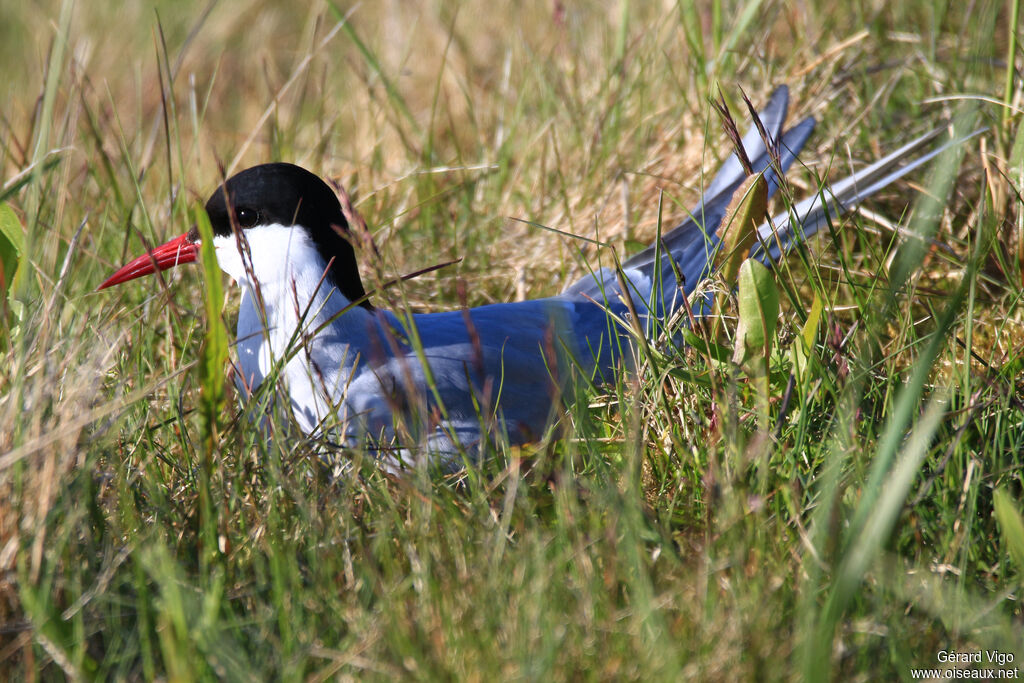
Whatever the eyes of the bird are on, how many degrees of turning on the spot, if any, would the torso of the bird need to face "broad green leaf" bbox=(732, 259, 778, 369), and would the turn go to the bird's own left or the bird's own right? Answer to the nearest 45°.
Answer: approximately 135° to the bird's own left

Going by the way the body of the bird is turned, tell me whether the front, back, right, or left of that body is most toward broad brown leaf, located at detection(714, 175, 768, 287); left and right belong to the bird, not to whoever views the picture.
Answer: back

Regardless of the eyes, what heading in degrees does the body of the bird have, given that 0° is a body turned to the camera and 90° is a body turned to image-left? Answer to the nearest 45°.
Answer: approximately 90°
